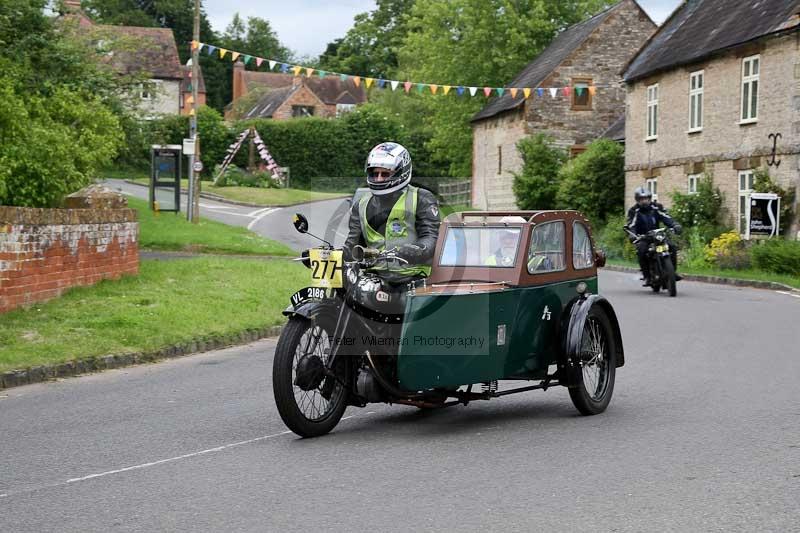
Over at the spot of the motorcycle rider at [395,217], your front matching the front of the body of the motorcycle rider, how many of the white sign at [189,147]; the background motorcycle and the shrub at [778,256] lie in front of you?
0

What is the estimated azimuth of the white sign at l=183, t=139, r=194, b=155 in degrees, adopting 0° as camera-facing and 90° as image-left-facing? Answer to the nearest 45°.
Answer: approximately 0°

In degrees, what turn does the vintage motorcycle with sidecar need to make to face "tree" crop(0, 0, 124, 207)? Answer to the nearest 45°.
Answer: approximately 90° to its right

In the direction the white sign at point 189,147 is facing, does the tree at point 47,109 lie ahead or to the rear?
ahead

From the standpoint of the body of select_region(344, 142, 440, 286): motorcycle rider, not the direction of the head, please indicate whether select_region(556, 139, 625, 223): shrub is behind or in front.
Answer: behind

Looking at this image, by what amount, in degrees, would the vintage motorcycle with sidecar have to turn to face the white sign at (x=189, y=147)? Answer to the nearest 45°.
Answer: approximately 135° to its right

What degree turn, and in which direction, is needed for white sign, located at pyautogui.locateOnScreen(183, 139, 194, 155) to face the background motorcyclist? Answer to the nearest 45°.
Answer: approximately 45° to its left

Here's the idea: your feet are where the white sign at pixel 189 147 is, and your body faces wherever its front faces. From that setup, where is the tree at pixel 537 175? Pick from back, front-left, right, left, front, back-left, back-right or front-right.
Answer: back-left

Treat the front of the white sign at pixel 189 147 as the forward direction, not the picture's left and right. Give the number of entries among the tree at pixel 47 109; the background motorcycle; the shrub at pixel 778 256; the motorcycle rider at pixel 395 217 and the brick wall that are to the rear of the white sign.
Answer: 0

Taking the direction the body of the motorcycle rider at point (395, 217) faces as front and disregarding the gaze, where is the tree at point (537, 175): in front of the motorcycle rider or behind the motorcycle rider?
behind

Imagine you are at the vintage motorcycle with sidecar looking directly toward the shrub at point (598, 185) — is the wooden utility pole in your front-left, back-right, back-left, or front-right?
front-left

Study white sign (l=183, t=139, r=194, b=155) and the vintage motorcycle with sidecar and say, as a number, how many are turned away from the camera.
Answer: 0

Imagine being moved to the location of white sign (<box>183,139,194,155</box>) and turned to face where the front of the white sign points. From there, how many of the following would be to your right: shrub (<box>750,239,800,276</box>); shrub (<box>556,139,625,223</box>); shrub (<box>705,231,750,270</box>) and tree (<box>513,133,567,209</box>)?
0

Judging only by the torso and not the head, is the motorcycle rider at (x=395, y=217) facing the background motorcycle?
no

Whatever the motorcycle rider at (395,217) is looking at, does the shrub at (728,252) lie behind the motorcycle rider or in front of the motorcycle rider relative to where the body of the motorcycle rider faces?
behind

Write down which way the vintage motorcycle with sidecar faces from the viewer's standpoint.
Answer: facing the viewer and to the left of the viewer

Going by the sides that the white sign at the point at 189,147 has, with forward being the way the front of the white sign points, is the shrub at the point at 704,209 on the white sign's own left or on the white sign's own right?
on the white sign's own left

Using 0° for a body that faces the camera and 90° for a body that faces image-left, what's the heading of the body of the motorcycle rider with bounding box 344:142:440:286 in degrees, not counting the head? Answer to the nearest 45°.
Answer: approximately 45°

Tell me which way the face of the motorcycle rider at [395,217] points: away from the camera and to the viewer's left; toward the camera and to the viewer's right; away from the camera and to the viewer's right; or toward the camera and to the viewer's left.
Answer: toward the camera and to the viewer's left
